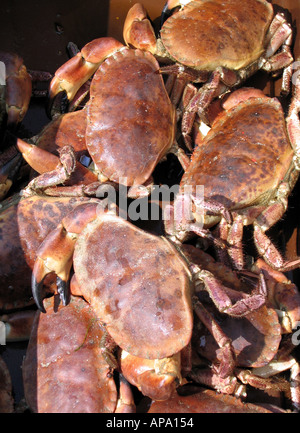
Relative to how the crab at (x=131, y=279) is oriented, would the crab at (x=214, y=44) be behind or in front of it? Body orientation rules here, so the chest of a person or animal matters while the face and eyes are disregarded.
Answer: behind

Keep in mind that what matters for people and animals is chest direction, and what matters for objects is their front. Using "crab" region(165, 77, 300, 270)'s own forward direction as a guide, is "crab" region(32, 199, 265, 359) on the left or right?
on its left

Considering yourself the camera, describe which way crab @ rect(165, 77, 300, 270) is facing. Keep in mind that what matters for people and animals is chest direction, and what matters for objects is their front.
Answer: facing away from the viewer and to the left of the viewer

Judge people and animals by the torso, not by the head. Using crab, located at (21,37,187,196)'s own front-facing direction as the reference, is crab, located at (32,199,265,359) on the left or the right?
on its left

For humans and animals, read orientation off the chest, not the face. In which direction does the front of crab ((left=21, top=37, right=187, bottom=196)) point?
to the viewer's left
